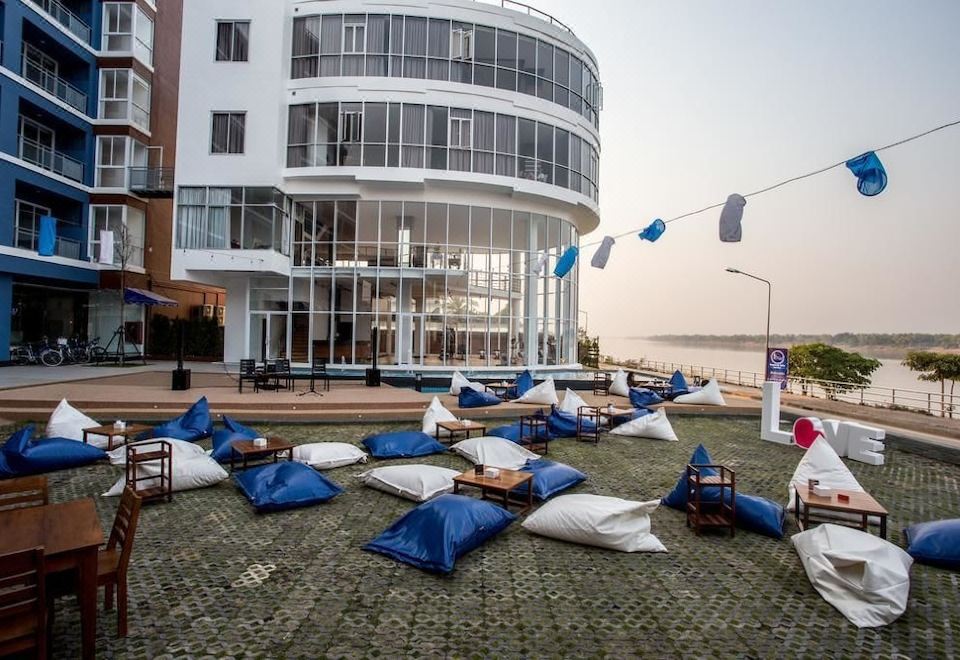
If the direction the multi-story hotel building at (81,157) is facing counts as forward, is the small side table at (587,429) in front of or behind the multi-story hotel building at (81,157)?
in front

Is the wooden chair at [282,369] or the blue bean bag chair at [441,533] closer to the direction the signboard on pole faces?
the blue bean bag chair

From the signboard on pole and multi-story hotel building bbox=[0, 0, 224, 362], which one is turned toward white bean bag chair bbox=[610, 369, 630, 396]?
the multi-story hotel building

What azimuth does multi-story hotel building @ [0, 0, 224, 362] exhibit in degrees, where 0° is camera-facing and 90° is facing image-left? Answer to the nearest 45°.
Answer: approximately 315°

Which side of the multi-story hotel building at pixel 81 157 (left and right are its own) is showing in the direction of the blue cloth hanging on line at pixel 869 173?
front

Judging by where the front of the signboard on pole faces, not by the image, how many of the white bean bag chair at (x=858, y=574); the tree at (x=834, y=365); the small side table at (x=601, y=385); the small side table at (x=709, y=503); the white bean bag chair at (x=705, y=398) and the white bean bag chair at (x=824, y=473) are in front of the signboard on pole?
3

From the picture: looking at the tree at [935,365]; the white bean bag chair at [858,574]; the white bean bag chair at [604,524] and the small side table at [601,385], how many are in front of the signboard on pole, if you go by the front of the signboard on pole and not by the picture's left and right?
2

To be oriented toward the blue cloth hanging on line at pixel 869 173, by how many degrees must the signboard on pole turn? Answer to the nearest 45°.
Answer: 0° — it already faces it

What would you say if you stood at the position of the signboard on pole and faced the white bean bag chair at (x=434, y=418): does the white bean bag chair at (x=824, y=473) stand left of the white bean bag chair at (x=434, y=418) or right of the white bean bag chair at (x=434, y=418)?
left

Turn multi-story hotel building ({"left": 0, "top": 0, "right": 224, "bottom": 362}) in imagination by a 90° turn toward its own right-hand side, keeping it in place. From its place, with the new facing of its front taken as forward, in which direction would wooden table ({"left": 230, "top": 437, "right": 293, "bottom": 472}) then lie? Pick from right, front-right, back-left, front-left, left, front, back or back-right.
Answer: front-left

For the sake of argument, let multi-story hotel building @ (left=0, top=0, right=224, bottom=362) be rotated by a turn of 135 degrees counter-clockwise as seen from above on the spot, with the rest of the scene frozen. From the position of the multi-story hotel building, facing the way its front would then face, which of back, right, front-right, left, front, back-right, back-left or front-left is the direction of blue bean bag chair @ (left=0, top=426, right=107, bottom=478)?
back

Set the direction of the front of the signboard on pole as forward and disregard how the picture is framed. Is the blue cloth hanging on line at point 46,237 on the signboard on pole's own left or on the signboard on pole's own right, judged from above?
on the signboard on pole's own right

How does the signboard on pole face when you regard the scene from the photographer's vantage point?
facing the viewer

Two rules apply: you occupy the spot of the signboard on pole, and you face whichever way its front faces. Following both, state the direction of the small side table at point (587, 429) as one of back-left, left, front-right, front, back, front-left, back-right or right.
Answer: front-right

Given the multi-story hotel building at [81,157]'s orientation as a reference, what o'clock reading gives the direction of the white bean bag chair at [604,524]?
The white bean bag chair is roughly at 1 o'clock from the multi-story hotel building.

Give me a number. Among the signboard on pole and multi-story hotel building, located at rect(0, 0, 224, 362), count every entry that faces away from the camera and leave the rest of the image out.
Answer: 0

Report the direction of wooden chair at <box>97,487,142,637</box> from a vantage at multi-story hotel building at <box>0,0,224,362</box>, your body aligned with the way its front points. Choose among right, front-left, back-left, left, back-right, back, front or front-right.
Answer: front-right
